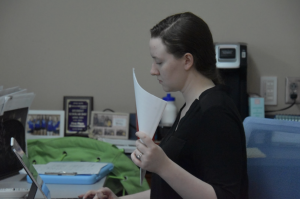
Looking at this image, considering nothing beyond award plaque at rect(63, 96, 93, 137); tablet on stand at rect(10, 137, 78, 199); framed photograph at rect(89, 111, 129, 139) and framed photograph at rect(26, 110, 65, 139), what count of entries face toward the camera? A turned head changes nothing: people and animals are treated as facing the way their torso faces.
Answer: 3

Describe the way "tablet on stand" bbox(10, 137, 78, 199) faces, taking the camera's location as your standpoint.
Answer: facing to the right of the viewer

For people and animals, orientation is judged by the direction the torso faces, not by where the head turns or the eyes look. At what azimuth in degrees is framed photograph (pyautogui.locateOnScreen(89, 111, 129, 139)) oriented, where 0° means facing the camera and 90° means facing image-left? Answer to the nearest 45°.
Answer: approximately 0°

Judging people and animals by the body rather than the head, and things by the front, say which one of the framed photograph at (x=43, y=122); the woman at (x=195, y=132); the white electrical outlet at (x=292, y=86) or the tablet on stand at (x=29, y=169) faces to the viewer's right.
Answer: the tablet on stand

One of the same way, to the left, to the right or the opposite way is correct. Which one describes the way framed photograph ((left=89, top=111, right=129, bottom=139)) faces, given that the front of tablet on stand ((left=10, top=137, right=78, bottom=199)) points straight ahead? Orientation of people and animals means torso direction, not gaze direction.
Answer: to the right

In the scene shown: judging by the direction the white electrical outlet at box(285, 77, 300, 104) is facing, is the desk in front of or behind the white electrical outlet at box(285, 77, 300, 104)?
in front

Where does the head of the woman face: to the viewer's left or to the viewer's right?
to the viewer's left

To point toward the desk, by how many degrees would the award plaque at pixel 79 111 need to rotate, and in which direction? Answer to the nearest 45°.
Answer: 0° — it already faces it

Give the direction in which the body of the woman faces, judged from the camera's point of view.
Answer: to the viewer's left

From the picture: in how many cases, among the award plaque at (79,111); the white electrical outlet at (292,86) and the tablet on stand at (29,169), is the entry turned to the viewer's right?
1
